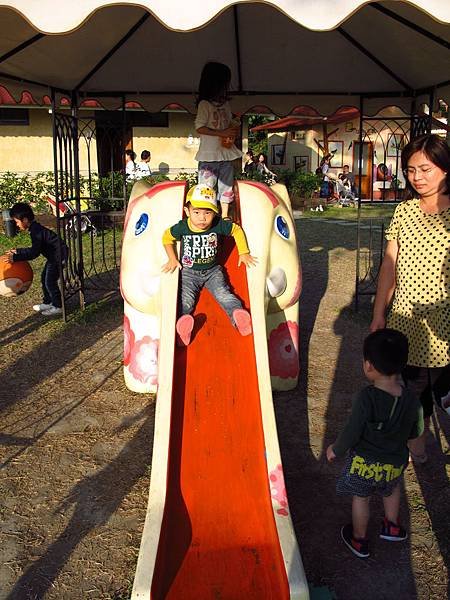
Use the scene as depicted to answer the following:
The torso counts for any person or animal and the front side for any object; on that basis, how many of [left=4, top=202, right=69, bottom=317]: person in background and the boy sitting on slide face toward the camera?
1

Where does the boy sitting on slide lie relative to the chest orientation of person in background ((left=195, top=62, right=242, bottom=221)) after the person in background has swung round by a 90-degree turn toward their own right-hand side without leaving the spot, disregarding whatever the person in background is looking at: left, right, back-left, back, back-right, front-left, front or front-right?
front-left

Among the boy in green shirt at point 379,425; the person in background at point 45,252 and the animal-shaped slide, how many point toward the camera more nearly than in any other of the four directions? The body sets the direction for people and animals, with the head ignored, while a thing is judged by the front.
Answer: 1

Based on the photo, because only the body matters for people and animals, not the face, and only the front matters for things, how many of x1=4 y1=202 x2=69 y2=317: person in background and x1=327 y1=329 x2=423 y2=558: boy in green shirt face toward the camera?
0

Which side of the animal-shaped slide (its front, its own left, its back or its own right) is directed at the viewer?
front

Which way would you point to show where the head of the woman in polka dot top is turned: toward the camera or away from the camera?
toward the camera

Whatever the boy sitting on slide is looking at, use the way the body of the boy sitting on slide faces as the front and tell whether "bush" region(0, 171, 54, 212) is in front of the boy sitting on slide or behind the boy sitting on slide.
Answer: behind

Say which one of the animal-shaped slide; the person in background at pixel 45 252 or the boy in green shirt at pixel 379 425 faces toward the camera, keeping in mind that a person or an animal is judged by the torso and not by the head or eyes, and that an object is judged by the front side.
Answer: the animal-shaped slide

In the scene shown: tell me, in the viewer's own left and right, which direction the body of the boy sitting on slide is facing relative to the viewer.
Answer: facing the viewer

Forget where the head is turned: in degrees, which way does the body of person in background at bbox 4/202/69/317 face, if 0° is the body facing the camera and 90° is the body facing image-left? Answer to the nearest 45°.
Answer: approximately 90°

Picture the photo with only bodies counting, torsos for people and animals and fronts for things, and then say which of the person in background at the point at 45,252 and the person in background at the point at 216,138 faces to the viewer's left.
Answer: the person in background at the point at 45,252
